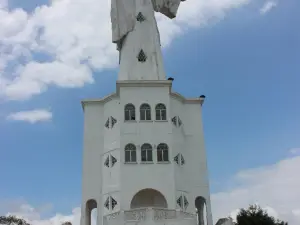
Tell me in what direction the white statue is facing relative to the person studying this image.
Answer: facing the viewer
